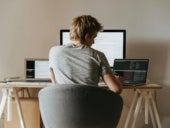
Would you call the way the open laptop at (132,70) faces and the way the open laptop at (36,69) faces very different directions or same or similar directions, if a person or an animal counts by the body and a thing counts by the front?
same or similar directions

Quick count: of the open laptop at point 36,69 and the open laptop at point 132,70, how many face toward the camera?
2

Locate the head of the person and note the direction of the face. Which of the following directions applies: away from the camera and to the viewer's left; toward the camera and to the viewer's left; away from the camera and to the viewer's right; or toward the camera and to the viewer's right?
away from the camera and to the viewer's right

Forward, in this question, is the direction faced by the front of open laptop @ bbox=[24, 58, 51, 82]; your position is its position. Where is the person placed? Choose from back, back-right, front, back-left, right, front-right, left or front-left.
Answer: front

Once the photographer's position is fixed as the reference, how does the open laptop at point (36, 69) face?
facing the viewer

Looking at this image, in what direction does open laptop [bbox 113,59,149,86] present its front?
toward the camera

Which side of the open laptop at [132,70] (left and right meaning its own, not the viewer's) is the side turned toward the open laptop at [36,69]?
right

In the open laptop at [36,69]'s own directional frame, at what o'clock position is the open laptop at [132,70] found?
the open laptop at [132,70] is roughly at 10 o'clock from the open laptop at [36,69].
